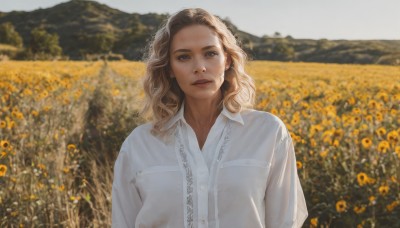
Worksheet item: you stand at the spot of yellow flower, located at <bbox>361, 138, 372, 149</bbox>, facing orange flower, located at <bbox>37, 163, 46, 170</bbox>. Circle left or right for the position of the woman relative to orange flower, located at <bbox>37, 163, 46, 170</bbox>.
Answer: left

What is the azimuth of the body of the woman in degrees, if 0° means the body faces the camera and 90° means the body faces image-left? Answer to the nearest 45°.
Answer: approximately 0°

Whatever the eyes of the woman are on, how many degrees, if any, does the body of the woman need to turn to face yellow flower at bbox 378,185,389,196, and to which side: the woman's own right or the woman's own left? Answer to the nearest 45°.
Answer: approximately 135° to the woman's own left

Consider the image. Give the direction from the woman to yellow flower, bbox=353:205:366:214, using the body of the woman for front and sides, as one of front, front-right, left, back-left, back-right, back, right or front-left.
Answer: back-left

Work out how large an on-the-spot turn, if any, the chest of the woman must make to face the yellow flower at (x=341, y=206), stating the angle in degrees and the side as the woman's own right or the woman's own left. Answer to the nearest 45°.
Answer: approximately 135° to the woman's own left

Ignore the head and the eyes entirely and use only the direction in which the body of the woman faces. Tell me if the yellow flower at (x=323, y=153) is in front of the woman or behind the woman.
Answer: behind

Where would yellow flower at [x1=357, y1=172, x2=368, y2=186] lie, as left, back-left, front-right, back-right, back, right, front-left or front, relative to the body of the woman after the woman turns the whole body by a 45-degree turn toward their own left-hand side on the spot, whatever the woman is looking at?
left

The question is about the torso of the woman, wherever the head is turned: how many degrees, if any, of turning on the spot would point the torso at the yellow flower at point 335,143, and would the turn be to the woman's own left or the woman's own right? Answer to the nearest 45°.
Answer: approximately 135° to the woman's own left

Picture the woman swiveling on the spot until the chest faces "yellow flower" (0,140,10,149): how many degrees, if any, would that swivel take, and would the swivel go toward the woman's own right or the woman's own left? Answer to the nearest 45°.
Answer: approximately 135° to the woman's own right
